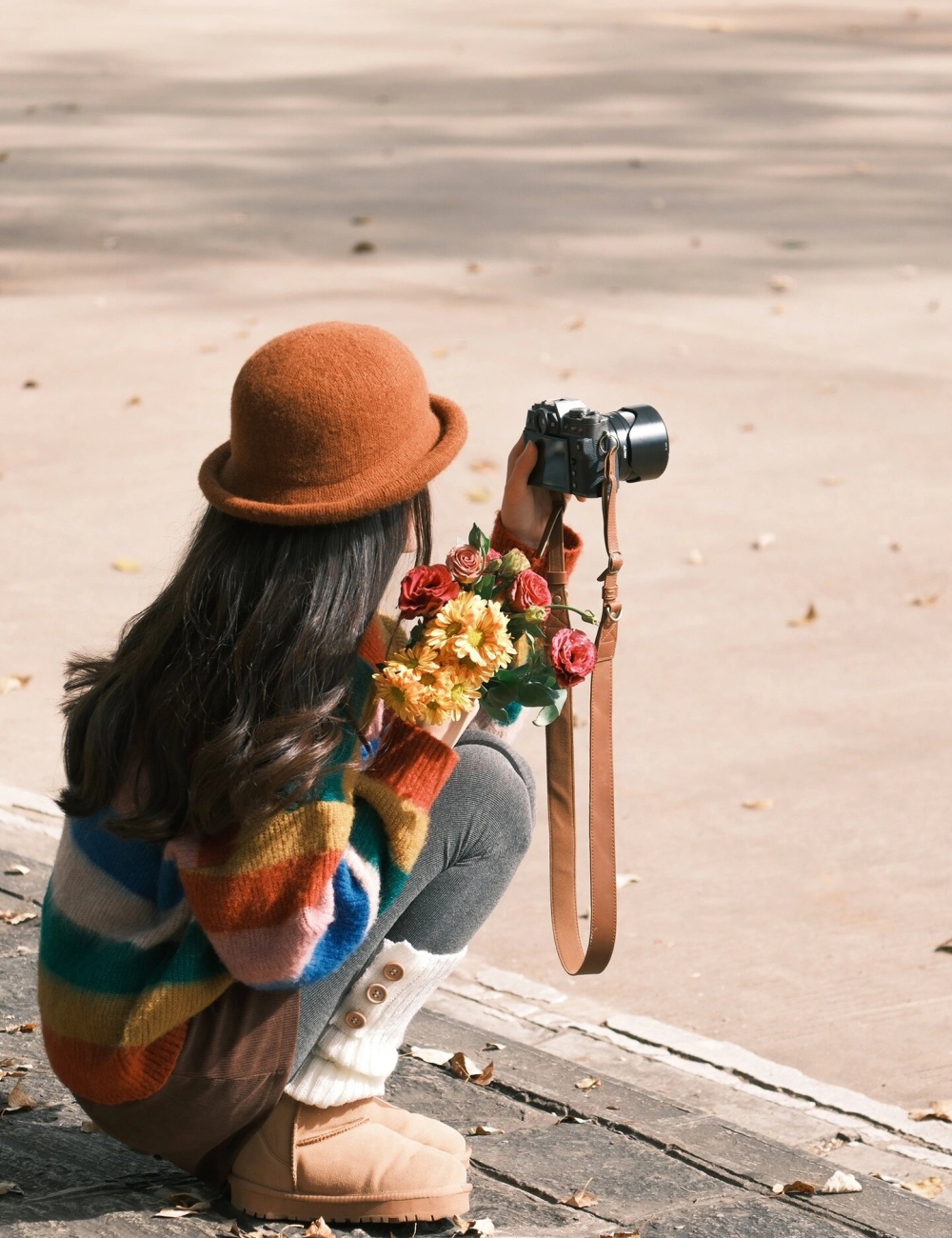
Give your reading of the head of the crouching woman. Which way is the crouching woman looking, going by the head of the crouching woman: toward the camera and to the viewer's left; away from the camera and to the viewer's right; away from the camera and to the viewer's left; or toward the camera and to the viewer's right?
away from the camera and to the viewer's right

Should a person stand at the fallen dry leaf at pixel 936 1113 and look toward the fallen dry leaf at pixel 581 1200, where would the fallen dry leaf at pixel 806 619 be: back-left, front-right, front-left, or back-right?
back-right

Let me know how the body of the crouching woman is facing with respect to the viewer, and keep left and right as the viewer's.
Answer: facing to the right of the viewer
